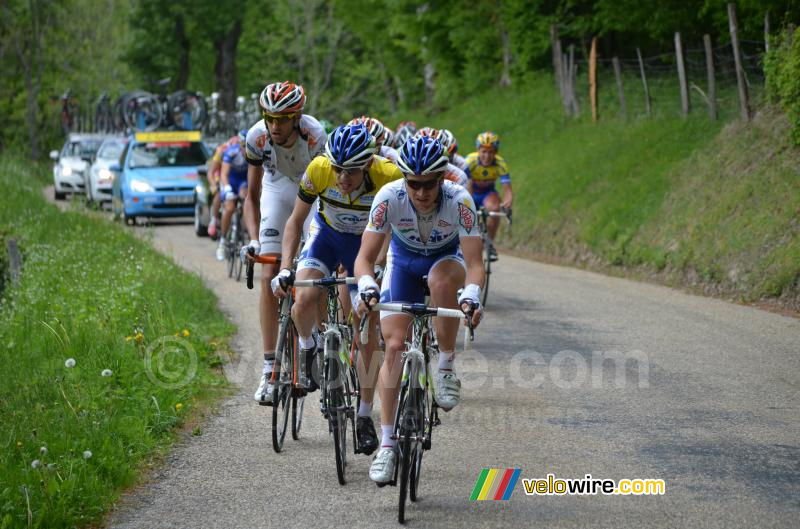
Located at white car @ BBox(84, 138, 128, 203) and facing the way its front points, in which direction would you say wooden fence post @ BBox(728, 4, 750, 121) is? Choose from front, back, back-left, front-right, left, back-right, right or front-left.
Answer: left

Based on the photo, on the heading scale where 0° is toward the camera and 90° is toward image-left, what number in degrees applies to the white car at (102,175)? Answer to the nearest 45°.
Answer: approximately 45°

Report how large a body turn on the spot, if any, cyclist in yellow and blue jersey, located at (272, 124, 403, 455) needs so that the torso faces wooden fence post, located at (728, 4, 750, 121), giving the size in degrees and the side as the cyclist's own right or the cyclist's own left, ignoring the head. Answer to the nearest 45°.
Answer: approximately 135° to the cyclist's own left

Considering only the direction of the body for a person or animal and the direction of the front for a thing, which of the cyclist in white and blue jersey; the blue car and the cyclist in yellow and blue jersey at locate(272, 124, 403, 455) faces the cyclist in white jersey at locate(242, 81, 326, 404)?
the blue car

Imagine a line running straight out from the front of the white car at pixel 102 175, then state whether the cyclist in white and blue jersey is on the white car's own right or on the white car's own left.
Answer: on the white car's own left

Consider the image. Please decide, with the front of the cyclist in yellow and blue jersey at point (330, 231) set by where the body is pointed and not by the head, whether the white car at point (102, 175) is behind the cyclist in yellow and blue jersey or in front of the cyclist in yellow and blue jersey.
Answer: behind

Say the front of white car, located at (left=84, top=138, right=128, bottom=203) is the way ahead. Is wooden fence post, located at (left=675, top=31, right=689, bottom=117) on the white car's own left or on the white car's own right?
on the white car's own left

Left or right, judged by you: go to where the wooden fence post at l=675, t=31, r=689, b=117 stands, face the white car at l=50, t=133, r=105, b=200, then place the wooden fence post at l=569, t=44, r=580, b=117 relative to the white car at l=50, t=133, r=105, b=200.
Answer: right

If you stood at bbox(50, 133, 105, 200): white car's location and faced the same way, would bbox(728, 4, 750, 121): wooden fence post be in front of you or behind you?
in front
